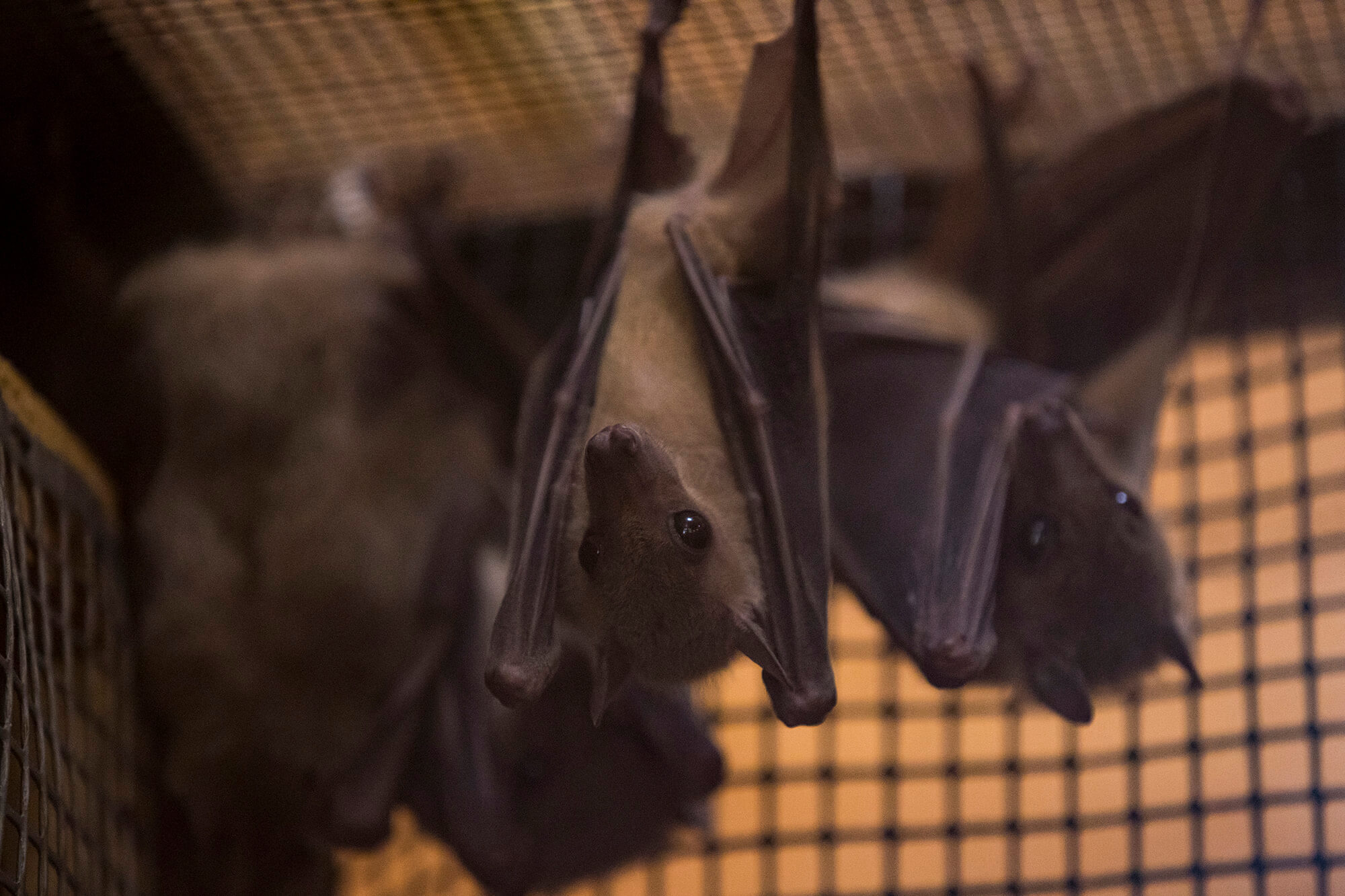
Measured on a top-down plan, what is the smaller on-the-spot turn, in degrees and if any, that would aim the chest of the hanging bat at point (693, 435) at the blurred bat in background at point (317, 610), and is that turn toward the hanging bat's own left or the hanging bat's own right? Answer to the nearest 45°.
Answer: approximately 135° to the hanging bat's own right

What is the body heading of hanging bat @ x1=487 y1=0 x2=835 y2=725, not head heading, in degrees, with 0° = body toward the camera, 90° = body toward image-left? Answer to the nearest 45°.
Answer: approximately 0°
